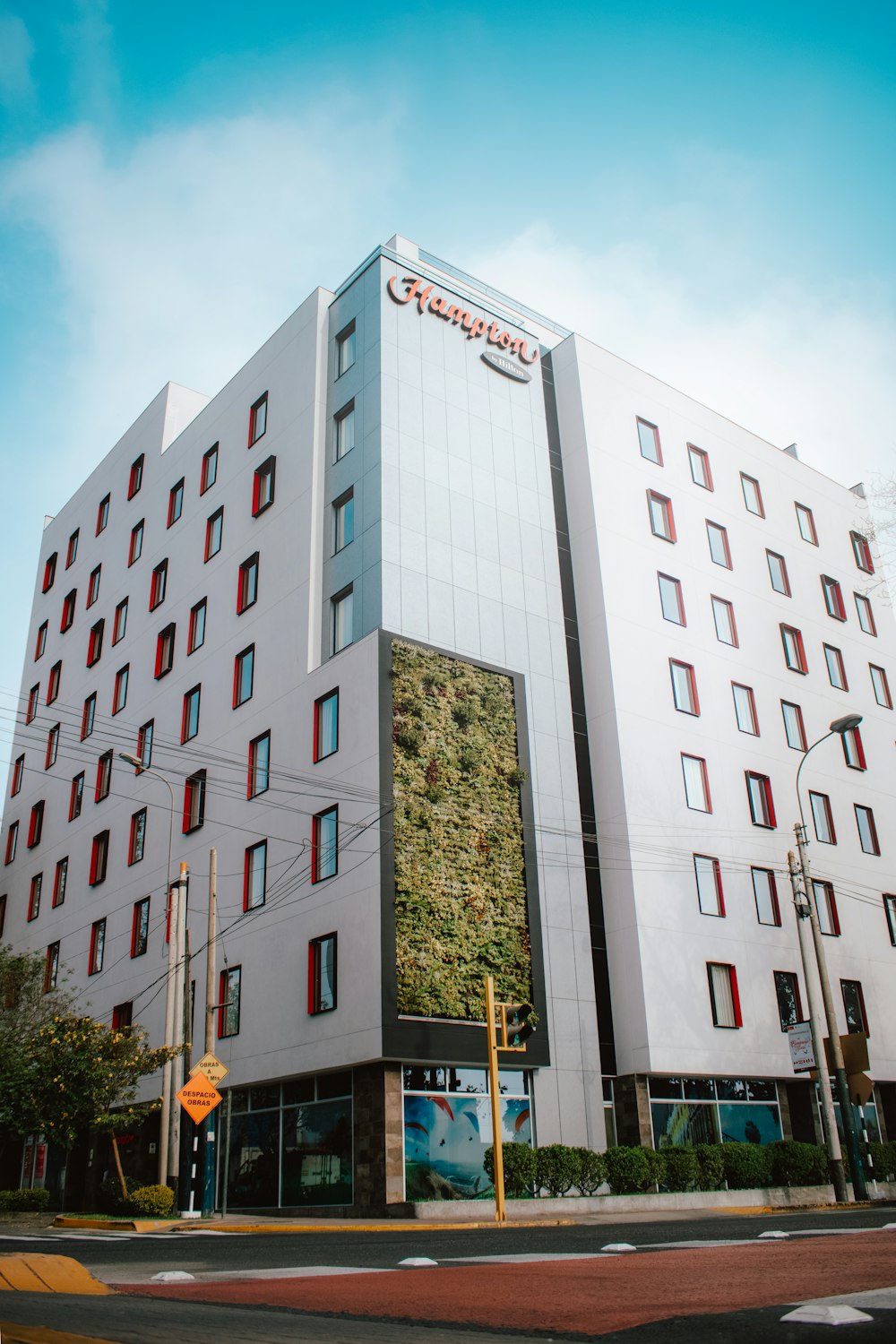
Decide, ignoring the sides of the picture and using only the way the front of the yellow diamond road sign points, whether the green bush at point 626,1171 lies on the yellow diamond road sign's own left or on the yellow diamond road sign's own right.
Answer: on the yellow diamond road sign's own left

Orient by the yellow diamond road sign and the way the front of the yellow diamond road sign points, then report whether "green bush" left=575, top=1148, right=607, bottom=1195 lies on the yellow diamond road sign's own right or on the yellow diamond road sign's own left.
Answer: on the yellow diamond road sign's own left

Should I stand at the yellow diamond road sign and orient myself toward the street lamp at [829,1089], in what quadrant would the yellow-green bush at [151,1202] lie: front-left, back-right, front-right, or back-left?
back-left

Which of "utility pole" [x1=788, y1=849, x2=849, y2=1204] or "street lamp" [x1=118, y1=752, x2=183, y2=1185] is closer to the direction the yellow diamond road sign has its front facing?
the utility pole

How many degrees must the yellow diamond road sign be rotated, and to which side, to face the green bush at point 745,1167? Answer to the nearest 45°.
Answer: approximately 90° to its left

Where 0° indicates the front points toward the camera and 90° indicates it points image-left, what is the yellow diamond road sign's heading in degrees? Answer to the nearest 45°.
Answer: approximately 0°

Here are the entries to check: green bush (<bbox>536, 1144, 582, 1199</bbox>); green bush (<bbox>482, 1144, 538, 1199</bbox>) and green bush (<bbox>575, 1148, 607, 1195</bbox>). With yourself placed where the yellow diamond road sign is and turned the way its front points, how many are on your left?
3
